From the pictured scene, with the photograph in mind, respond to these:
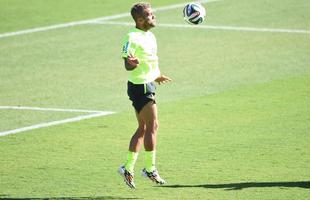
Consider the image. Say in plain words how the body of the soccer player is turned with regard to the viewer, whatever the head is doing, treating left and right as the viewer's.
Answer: facing the viewer and to the right of the viewer

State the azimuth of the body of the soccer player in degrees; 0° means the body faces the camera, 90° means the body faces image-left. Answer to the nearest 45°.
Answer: approximately 315°
